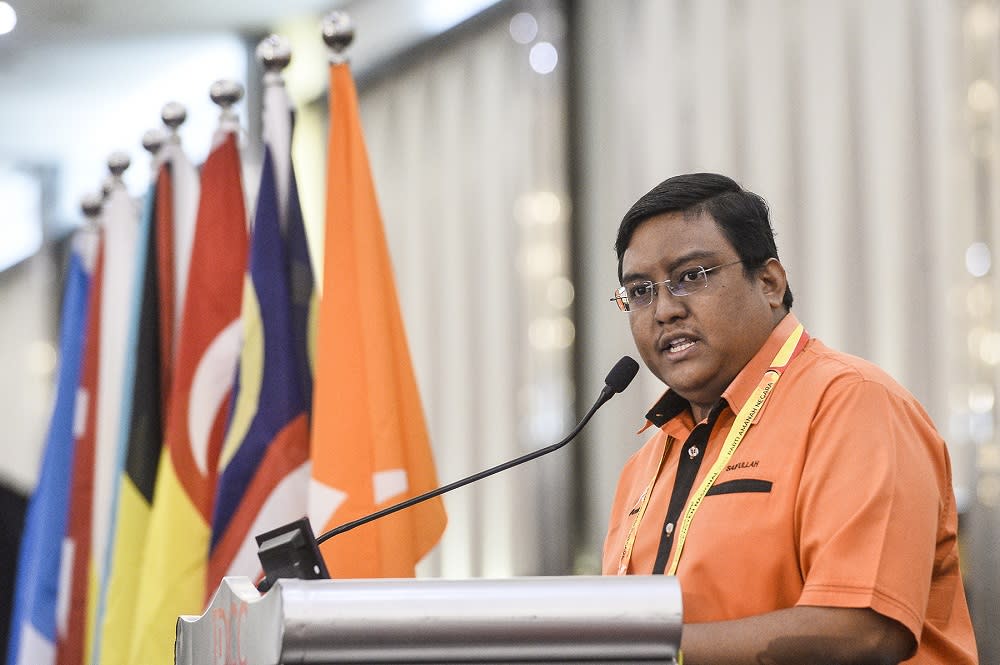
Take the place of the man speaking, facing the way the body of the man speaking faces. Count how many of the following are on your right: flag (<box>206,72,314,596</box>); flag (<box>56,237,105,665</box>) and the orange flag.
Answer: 3

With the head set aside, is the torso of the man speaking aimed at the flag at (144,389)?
no

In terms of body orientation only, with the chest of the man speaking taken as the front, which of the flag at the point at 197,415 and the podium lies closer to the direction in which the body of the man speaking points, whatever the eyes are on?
the podium

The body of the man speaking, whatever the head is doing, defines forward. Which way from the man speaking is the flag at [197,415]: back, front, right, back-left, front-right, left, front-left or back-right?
right

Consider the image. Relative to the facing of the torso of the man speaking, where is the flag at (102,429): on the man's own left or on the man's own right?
on the man's own right

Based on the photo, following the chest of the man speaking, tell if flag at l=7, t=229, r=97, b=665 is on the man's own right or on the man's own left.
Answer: on the man's own right

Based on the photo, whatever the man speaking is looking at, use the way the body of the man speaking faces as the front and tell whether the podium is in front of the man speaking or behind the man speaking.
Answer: in front

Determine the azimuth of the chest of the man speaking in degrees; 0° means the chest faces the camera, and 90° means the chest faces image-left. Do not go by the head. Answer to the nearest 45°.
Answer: approximately 45°

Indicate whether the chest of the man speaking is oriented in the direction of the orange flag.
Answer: no

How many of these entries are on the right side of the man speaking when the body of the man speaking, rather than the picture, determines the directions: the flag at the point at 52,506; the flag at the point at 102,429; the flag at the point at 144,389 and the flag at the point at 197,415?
4

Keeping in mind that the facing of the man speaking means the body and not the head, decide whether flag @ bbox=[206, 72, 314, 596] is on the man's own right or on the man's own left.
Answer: on the man's own right

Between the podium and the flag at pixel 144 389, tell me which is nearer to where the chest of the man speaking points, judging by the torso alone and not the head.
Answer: the podium

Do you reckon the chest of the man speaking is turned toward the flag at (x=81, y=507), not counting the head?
no

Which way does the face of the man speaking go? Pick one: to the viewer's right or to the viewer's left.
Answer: to the viewer's left

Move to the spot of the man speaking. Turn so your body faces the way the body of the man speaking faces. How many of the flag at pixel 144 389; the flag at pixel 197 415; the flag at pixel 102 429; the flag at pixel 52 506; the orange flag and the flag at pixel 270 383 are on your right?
6

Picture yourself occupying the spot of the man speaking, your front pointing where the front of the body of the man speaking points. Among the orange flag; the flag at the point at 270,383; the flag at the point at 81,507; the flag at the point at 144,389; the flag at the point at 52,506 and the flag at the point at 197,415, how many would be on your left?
0
